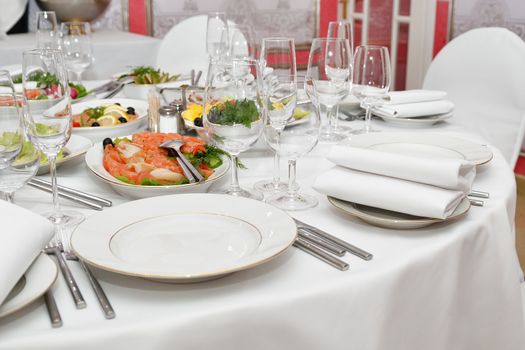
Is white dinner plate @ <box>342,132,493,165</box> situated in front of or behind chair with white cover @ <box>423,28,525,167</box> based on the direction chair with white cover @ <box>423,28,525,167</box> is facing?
in front

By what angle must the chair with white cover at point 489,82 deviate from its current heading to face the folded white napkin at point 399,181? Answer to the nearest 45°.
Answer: approximately 45° to its left

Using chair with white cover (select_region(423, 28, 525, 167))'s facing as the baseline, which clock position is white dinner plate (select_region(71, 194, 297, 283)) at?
The white dinner plate is roughly at 11 o'clock from the chair with white cover.

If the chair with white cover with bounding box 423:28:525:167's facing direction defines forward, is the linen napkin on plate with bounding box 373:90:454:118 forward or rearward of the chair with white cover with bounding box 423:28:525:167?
forward

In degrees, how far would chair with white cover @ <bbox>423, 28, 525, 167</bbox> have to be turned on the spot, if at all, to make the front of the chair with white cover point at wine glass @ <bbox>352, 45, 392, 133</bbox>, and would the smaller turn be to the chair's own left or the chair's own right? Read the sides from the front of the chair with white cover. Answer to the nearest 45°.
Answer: approximately 45° to the chair's own left

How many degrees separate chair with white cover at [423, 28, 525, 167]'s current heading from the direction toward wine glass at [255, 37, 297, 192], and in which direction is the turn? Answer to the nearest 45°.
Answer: approximately 45° to its left

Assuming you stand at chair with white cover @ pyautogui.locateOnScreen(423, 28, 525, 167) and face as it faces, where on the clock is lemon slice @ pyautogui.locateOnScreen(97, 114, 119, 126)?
The lemon slice is roughly at 12 o'clock from the chair with white cover.

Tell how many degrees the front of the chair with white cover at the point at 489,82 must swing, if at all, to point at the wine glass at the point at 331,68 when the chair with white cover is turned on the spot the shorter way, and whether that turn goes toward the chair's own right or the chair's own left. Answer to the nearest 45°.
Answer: approximately 45° to the chair's own left

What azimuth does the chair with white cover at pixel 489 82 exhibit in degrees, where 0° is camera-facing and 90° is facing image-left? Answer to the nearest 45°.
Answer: approximately 45°
